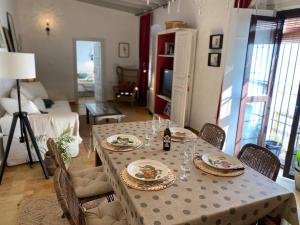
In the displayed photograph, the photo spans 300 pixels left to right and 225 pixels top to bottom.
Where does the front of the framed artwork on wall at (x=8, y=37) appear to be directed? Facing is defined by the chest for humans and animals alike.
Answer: to the viewer's right

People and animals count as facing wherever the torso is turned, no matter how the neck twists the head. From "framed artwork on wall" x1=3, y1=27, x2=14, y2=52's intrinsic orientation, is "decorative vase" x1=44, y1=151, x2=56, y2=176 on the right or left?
on its right

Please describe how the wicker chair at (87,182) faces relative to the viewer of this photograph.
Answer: facing to the right of the viewer

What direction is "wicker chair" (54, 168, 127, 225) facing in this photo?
to the viewer's right

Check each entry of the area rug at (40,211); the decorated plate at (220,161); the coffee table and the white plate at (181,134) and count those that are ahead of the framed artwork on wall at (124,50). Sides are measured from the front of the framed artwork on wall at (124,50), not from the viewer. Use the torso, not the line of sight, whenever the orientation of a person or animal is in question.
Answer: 4

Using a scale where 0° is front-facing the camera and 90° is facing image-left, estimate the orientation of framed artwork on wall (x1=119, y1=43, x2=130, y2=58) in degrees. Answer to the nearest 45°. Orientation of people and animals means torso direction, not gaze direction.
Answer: approximately 0°

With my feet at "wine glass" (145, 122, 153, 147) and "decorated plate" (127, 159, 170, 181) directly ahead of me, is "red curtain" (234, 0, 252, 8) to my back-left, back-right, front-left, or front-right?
back-left

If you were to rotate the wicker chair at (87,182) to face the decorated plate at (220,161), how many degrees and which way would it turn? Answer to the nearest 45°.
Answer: approximately 45° to its right
